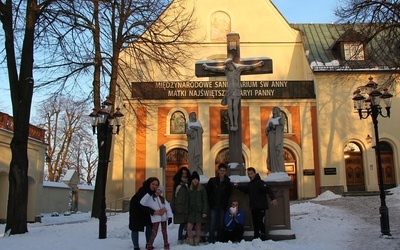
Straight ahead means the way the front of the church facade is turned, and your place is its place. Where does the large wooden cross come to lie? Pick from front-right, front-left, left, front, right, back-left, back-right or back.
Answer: front

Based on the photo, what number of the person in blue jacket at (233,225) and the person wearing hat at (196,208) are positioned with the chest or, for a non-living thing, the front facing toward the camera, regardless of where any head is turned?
2

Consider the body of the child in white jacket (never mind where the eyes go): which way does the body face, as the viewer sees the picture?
toward the camera

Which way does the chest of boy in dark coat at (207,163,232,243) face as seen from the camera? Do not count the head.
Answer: toward the camera

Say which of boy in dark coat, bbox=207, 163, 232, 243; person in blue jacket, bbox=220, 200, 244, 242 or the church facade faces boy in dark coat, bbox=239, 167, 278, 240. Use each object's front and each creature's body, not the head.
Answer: the church facade

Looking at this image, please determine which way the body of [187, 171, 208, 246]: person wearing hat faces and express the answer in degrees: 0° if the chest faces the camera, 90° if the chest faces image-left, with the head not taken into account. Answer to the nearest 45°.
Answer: approximately 0°

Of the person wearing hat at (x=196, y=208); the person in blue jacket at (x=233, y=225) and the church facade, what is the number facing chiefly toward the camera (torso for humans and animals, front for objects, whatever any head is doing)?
3
